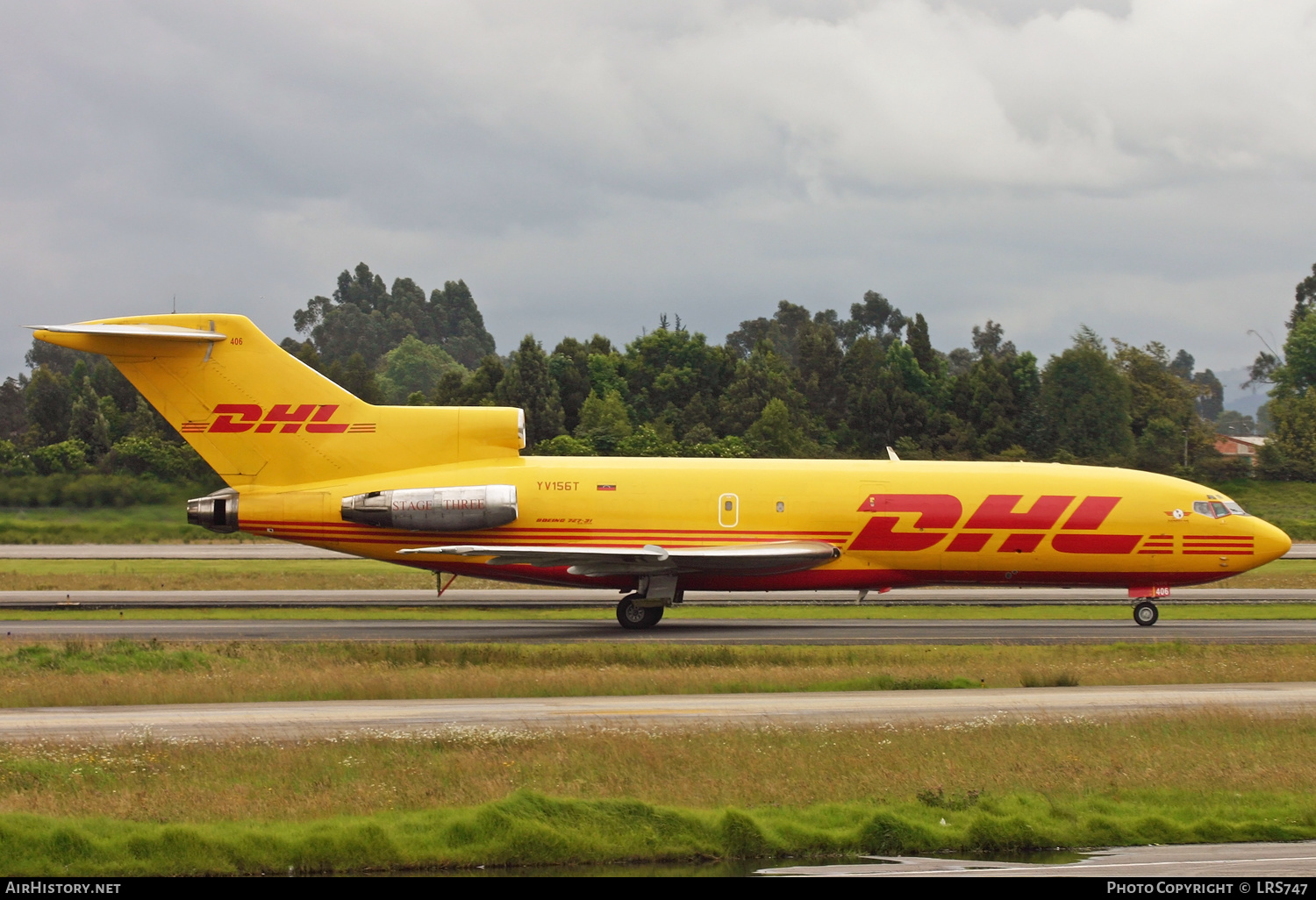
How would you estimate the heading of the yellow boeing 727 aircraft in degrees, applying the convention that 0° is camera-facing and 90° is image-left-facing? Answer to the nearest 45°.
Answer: approximately 270°
